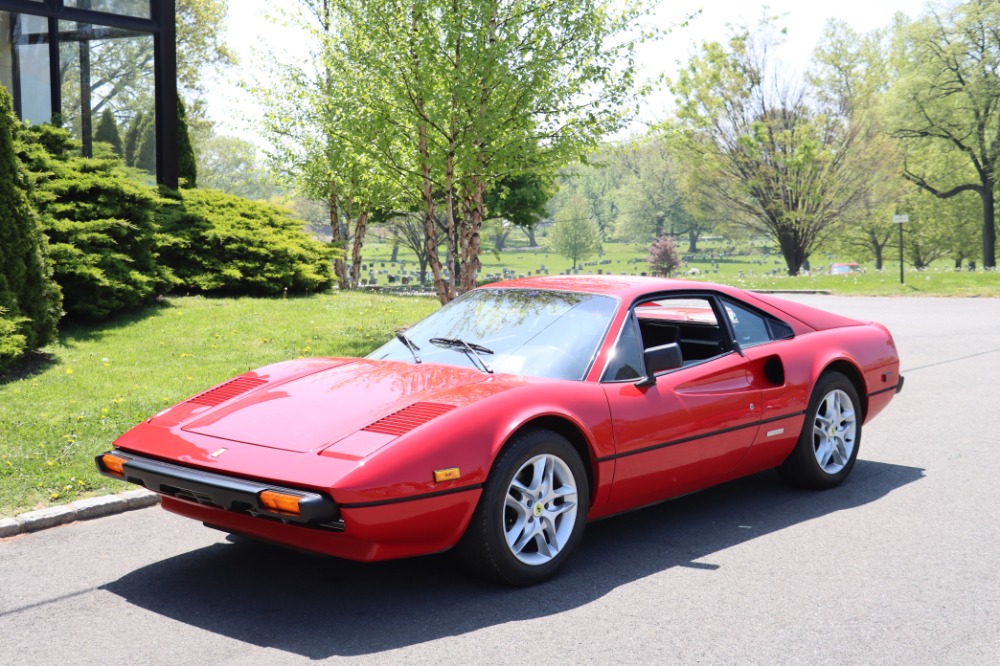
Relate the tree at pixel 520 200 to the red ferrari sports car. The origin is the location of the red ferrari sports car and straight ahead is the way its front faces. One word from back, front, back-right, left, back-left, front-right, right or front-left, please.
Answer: back-right

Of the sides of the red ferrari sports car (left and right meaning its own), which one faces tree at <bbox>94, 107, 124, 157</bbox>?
right

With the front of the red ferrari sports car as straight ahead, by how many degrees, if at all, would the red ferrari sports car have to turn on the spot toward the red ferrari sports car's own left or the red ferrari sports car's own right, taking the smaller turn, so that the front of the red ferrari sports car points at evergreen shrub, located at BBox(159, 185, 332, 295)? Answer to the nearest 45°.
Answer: approximately 135° to the red ferrari sports car's own right

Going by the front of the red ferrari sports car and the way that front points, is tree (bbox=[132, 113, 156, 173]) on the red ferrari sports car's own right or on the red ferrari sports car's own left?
on the red ferrari sports car's own right

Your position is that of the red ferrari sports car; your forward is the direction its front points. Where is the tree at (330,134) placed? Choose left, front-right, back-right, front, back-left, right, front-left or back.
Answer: back-right

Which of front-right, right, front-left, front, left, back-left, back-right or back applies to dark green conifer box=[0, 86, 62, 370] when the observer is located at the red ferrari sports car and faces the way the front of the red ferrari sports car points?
right

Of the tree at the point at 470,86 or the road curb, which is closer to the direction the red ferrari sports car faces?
the road curb

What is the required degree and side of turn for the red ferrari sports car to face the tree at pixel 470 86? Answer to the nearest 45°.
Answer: approximately 135° to its right

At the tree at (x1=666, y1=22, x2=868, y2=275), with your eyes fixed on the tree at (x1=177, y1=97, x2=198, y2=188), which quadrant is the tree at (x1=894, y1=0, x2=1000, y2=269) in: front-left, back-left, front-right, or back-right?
back-left

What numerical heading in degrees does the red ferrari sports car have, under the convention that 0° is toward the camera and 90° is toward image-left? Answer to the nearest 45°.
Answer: approximately 45°

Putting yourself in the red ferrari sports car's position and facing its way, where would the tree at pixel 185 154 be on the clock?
The tree is roughly at 4 o'clock from the red ferrari sports car.

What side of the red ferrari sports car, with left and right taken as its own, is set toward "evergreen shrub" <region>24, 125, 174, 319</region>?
right

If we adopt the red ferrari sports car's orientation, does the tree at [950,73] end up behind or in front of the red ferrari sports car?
behind
